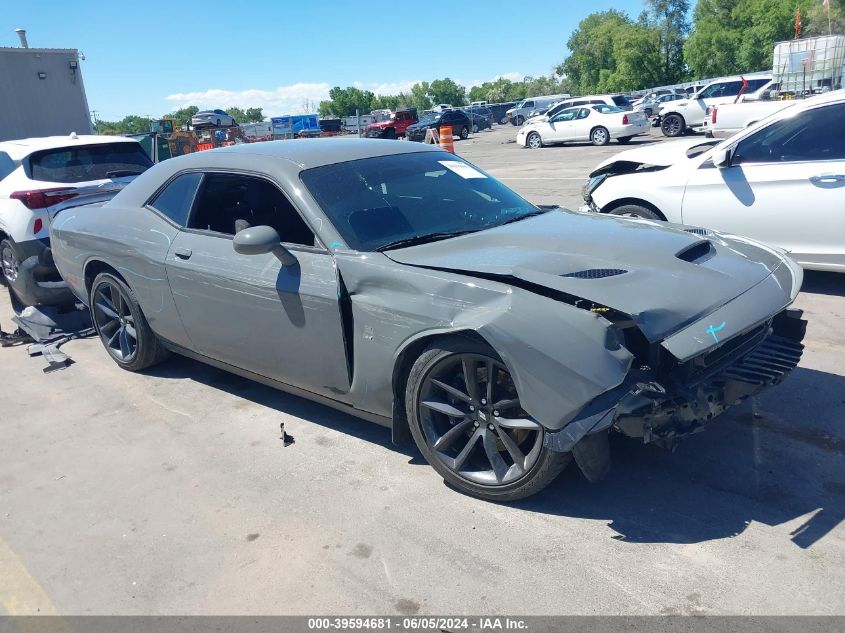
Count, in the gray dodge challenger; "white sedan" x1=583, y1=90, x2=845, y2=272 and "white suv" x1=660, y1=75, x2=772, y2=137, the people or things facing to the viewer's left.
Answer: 2

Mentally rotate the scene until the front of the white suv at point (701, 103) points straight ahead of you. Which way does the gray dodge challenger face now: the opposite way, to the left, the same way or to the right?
the opposite way

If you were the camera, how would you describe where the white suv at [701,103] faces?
facing to the left of the viewer

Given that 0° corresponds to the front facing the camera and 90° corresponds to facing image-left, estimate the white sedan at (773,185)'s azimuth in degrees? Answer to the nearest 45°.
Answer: approximately 90°

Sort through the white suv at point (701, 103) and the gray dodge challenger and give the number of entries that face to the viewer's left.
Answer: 1

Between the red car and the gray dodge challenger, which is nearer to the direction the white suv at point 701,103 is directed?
the red car

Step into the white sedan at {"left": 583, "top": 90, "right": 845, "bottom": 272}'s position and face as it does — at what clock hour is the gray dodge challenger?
The gray dodge challenger is roughly at 10 o'clock from the white sedan.

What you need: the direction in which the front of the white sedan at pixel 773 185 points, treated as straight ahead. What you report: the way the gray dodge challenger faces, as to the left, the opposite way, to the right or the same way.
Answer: the opposite way

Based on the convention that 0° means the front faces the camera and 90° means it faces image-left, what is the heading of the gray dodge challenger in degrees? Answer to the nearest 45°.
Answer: approximately 315°

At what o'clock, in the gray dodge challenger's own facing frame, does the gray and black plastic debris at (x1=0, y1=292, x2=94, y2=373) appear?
The gray and black plastic debris is roughly at 6 o'clock from the gray dodge challenger.

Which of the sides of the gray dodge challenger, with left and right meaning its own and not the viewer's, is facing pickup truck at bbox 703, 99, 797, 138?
left
